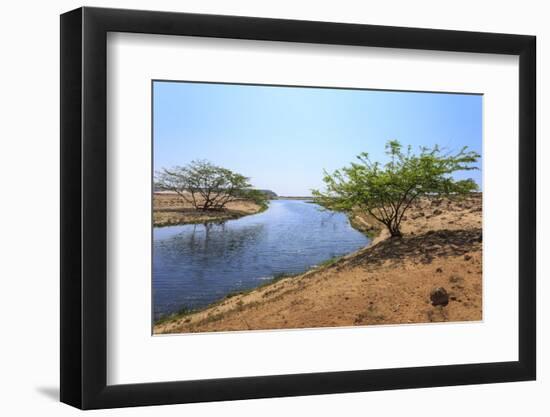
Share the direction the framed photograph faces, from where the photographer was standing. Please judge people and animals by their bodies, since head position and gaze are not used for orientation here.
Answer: facing the viewer and to the right of the viewer
